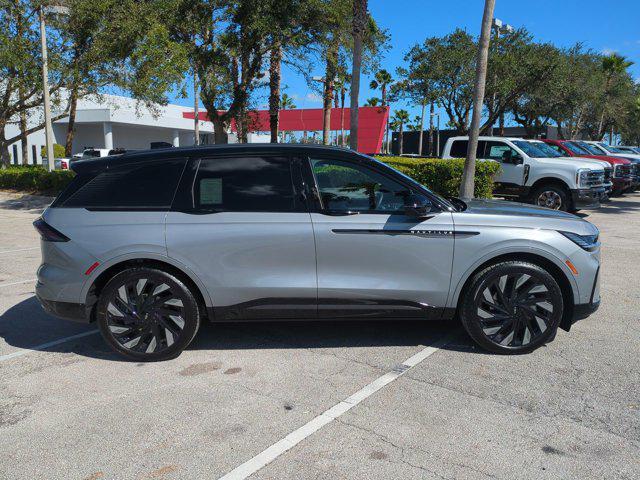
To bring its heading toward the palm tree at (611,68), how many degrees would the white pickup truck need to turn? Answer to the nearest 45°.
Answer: approximately 135° to its left

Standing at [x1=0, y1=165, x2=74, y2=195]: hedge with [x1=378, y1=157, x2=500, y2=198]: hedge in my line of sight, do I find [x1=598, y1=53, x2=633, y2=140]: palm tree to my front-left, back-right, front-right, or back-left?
front-left

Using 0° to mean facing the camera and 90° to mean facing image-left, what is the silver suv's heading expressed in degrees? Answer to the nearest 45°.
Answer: approximately 270°

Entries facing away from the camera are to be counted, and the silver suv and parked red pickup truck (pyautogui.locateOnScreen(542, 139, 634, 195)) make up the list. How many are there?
0

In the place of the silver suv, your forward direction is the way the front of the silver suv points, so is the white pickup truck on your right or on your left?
on your left

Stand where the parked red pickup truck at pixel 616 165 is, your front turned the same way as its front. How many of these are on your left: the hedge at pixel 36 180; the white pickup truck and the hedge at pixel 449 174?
0

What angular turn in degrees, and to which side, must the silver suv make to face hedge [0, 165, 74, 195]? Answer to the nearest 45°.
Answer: approximately 135° to its left

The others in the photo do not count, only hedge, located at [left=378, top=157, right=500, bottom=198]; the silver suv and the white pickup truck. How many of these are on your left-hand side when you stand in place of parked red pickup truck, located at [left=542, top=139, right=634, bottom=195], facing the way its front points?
0

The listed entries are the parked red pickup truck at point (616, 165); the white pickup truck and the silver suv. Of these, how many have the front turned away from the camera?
0

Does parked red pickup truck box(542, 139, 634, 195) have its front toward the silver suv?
no

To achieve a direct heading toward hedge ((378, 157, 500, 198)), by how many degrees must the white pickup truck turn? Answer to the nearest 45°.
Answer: approximately 135° to its right

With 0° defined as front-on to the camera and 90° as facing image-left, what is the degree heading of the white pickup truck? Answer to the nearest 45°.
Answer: approximately 315°

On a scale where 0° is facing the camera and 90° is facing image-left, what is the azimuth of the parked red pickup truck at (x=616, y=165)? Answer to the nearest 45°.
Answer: approximately 315°

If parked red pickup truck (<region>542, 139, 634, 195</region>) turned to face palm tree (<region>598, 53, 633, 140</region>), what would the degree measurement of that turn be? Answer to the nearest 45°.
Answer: approximately 135° to its left

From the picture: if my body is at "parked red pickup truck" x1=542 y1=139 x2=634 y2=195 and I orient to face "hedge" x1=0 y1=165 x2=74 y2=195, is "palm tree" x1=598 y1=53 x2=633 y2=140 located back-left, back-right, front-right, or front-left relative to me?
back-right

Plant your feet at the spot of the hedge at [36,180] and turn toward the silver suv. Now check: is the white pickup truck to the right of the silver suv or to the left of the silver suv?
left

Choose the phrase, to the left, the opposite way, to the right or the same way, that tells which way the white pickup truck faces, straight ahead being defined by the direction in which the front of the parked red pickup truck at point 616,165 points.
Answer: the same way
